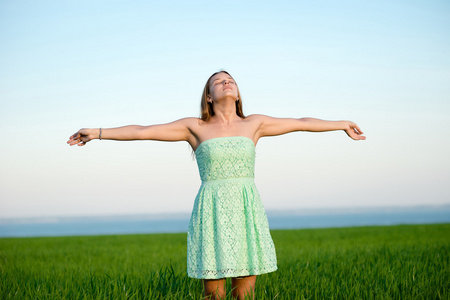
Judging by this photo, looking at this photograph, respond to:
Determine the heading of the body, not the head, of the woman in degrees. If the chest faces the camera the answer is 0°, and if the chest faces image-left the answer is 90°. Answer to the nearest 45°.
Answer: approximately 0°
